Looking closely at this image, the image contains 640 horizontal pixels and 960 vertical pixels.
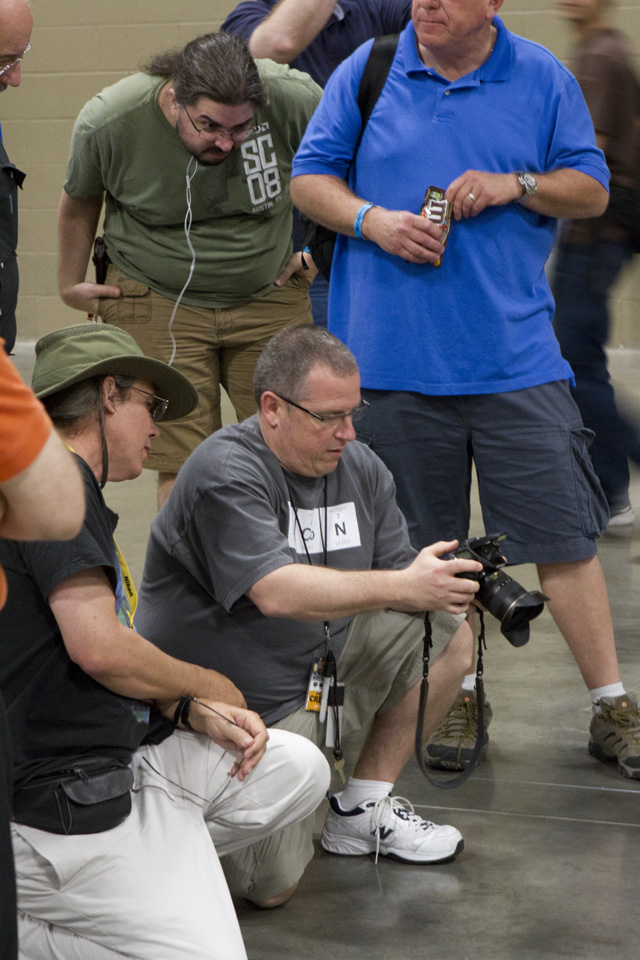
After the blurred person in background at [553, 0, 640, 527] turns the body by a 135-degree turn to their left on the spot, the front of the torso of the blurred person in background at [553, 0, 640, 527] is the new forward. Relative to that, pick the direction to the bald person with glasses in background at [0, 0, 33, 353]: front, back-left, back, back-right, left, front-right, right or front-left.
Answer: right

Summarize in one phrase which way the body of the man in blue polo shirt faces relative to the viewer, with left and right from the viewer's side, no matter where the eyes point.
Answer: facing the viewer

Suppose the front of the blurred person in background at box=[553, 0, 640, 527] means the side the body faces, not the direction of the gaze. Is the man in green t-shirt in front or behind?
in front

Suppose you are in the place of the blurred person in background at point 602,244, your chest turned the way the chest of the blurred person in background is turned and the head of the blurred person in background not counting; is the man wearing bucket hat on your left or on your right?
on your left

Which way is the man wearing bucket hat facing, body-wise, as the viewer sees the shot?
to the viewer's right

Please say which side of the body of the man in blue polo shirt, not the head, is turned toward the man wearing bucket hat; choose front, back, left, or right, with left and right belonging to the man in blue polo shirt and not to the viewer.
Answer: front

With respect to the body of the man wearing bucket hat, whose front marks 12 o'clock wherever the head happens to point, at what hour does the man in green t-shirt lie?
The man in green t-shirt is roughly at 9 o'clock from the man wearing bucket hat.

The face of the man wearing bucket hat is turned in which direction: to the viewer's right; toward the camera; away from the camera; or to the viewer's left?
to the viewer's right

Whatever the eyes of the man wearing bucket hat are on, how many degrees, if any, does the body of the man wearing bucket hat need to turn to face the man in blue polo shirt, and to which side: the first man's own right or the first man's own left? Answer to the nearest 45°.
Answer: approximately 45° to the first man's own left

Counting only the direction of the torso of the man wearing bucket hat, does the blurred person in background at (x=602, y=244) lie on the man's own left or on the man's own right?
on the man's own left

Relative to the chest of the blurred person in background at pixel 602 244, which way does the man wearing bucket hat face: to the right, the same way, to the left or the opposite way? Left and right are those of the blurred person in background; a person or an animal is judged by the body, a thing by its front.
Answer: the opposite way

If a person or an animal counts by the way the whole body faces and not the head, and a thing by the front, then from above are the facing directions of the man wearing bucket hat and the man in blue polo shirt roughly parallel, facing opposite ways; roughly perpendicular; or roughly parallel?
roughly perpendicular

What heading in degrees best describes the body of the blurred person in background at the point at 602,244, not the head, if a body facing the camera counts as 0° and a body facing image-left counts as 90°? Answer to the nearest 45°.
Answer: approximately 90°

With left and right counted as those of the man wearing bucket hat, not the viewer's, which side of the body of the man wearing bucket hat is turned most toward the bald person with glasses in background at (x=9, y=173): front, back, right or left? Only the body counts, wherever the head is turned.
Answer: left
